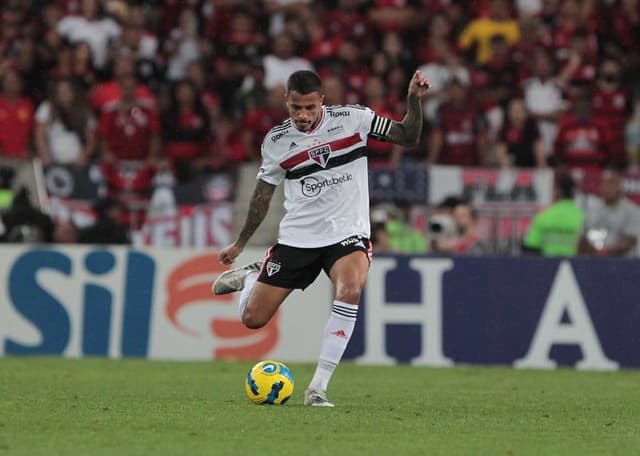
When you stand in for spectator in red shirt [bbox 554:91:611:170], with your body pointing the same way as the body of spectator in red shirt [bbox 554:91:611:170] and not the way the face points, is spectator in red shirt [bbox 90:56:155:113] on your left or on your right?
on your right

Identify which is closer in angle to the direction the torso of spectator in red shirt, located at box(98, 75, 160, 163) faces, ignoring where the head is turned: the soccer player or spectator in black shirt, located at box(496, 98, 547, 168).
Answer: the soccer player

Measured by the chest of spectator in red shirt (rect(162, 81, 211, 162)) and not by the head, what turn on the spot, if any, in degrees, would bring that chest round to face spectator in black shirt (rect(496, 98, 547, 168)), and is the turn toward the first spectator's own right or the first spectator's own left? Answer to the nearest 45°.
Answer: approximately 90° to the first spectator's own left

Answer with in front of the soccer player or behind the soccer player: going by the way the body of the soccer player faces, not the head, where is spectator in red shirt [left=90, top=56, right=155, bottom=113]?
behind

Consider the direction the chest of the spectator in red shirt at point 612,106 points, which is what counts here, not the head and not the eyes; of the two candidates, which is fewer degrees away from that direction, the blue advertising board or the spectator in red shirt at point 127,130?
the blue advertising board

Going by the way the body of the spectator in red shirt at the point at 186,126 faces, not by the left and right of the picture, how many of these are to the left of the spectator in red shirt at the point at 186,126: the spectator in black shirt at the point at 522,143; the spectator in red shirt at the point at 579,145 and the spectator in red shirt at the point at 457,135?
3

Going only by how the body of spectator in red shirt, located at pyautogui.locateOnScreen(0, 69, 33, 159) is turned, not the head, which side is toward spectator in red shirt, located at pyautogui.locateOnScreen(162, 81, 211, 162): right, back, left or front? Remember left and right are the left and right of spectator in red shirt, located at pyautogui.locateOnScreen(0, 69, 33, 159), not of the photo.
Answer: left
